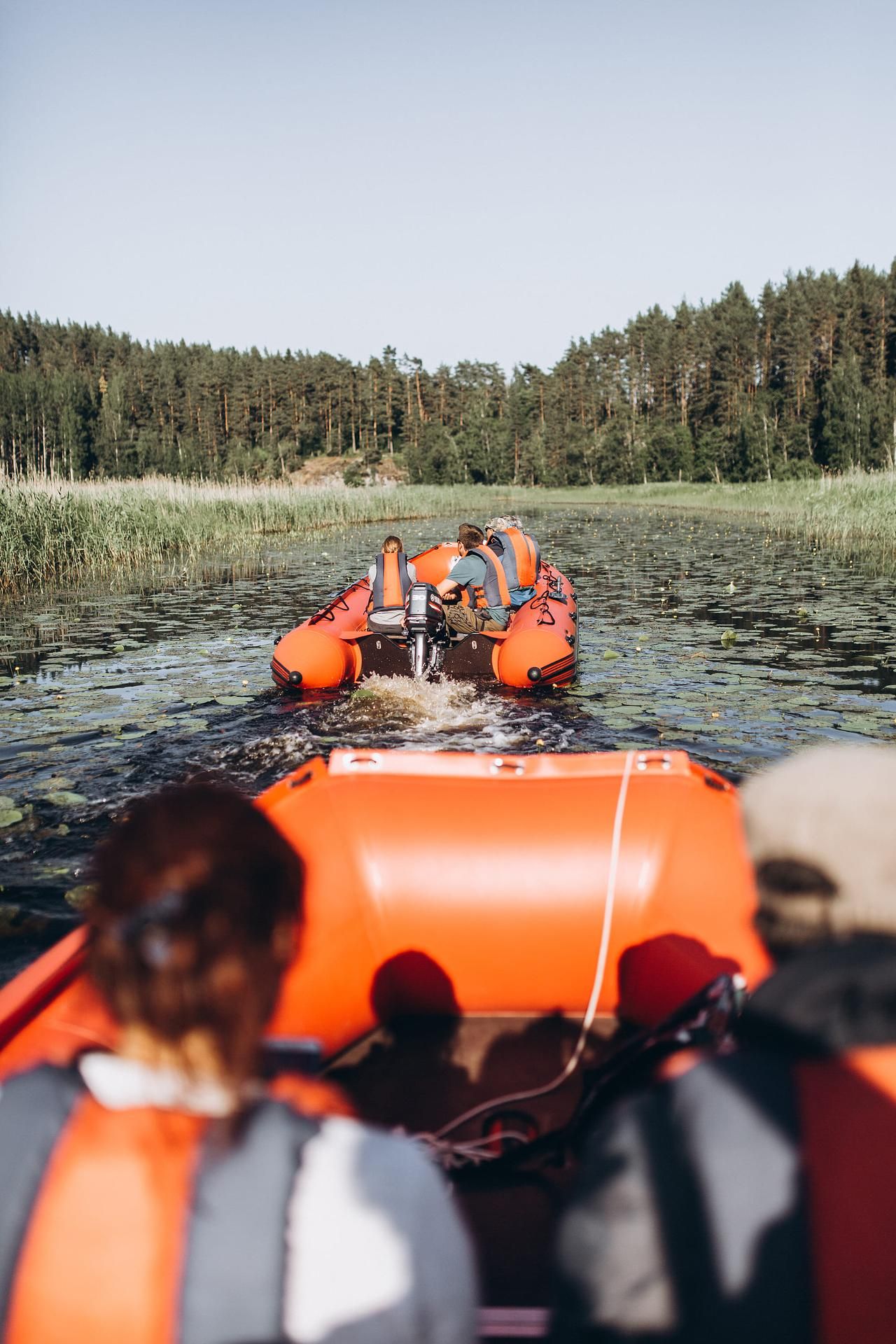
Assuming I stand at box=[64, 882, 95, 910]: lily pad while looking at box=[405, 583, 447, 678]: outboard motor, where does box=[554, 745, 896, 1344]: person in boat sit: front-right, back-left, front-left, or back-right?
back-right

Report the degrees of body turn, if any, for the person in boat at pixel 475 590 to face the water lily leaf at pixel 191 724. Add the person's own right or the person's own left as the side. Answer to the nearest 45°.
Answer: approximately 90° to the person's own left

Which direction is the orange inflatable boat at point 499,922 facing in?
away from the camera

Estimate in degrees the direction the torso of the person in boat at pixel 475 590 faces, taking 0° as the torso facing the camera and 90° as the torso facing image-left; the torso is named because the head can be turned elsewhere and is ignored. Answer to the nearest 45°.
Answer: approximately 135°

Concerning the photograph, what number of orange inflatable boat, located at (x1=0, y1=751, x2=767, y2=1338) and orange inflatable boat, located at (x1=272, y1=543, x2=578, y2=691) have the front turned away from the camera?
2

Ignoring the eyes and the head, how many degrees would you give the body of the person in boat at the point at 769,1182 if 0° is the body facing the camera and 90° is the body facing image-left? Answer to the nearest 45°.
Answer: approximately 180°

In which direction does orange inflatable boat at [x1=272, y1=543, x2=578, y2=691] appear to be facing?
away from the camera

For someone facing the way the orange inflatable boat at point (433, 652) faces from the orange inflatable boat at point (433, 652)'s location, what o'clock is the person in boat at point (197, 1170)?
The person in boat is roughly at 6 o'clock from the orange inflatable boat.

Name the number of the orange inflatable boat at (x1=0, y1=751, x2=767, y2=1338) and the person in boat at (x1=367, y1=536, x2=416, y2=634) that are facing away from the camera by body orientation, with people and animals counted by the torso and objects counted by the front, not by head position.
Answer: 2

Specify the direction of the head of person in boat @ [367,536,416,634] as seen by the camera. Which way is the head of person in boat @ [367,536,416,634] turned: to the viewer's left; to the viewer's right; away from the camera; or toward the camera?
away from the camera

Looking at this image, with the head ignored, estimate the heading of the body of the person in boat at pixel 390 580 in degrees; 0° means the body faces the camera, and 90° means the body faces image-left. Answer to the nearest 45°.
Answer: approximately 180°
